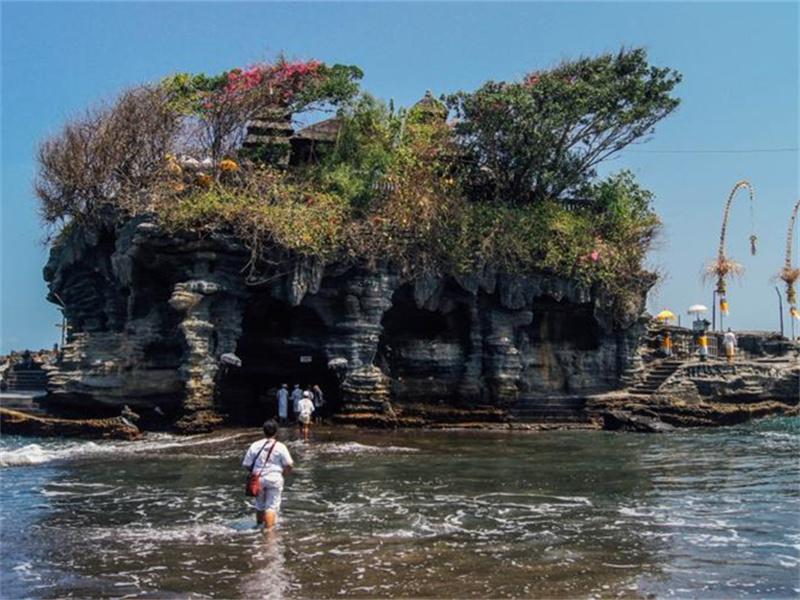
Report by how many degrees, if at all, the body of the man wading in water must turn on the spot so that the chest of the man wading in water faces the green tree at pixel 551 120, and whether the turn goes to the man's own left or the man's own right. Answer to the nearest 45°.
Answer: approximately 45° to the man's own right

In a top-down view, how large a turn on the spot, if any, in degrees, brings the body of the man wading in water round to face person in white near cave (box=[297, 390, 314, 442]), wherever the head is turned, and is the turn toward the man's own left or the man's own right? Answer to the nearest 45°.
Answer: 0° — they already face them

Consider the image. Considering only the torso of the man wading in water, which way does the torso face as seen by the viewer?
away from the camera

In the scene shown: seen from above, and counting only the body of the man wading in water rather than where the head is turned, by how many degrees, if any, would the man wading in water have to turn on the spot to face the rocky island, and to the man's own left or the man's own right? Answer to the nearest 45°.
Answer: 0° — they already face it
